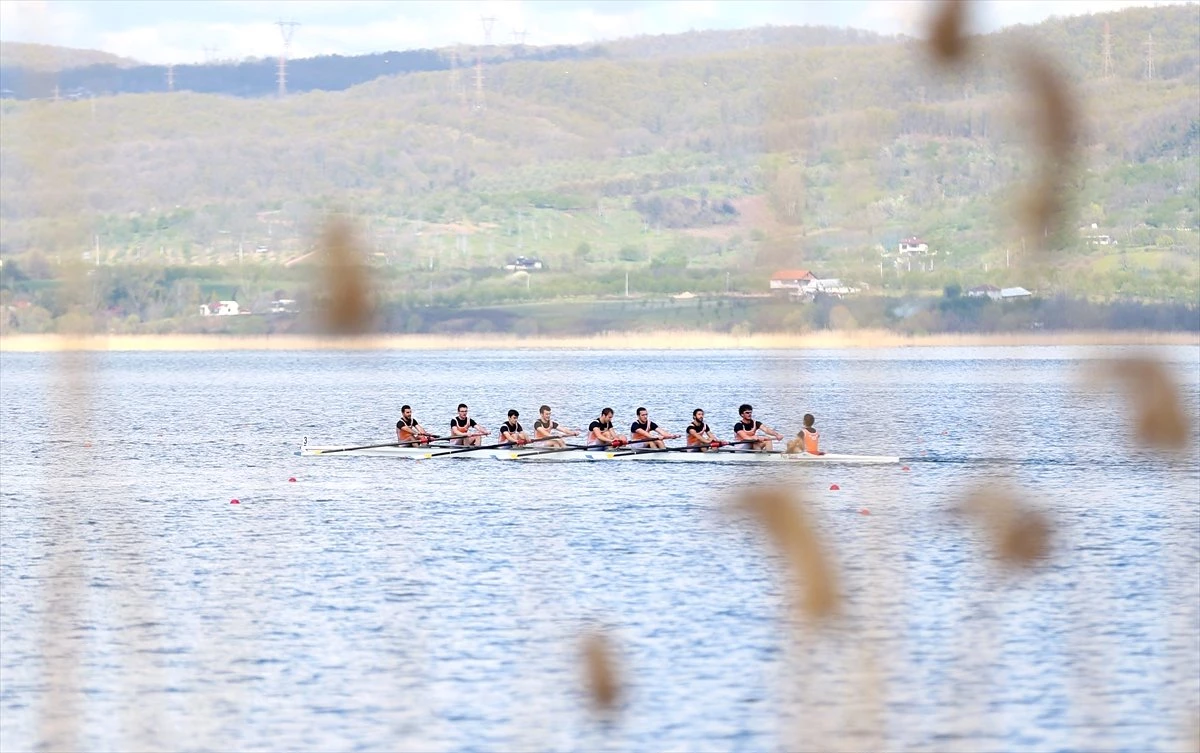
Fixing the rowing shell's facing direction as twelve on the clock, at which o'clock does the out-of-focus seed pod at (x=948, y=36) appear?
The out-of-focus seed pod is roughly at 9 o'clock from the rowing shell.

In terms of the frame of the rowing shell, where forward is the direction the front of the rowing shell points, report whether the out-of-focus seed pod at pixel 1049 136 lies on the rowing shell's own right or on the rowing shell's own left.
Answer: on the rowing shell's own left

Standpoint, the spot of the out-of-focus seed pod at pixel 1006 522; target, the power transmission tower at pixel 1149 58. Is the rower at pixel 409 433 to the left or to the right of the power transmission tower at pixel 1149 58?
left

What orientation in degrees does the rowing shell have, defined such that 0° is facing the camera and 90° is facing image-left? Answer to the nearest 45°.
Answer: approximately 90°

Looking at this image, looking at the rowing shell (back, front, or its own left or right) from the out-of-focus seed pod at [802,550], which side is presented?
left
